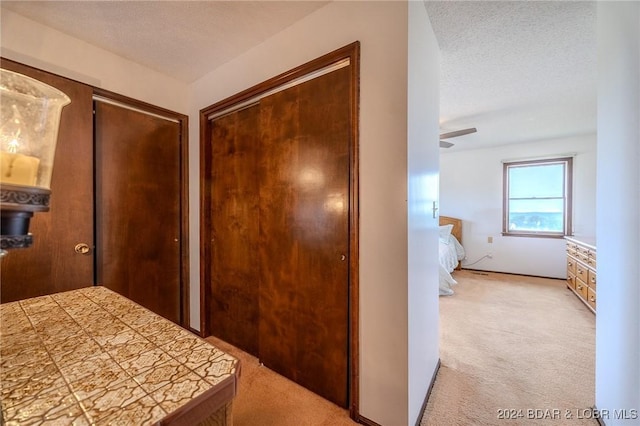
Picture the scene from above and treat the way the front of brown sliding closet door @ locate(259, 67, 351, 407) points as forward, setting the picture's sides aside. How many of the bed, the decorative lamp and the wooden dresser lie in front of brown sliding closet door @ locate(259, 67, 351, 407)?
1

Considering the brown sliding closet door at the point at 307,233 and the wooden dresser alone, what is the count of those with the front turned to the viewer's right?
0

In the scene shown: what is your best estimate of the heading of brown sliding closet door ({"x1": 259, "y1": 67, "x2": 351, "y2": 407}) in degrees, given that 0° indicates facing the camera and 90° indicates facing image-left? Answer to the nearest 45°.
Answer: approximately 45°

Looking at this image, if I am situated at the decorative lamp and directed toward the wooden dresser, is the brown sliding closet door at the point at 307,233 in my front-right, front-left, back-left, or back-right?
front-left

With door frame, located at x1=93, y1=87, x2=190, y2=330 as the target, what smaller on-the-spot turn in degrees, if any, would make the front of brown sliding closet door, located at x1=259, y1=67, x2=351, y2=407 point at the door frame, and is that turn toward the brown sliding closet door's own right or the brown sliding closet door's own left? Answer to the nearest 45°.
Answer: approximately 90° to the brown sliding closet door's own right

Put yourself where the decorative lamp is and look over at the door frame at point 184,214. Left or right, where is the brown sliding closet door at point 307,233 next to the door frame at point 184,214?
right

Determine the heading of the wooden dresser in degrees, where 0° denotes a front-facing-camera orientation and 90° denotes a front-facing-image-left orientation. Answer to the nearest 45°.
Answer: approximately 45°

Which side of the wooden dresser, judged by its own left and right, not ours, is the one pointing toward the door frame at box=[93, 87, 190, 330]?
front

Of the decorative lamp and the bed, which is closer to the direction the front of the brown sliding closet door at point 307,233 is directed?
the decorative lamp

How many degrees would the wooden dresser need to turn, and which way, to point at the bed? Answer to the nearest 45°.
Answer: approximately 45° to its right

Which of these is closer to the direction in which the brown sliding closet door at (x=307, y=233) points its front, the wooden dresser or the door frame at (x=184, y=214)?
the door frame

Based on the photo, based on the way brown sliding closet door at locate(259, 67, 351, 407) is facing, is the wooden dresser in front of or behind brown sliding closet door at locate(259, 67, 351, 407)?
behind

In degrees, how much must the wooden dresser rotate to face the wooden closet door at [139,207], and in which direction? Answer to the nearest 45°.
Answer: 0° — it already faces it
